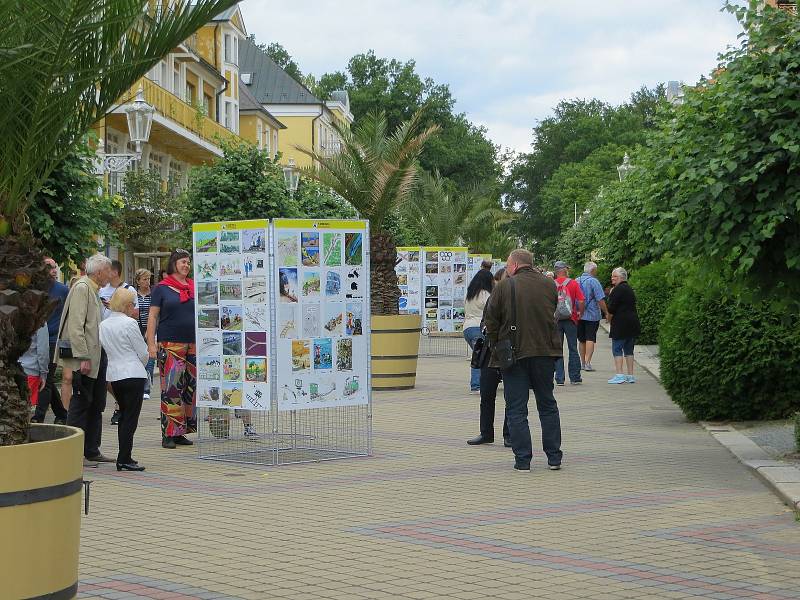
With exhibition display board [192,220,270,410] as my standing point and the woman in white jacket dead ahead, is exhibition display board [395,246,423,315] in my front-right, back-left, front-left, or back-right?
back-right

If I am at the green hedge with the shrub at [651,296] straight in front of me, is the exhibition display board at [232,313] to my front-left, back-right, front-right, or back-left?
back-left

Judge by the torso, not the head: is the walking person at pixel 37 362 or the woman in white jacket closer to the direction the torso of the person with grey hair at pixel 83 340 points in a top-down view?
the woman in white jacket

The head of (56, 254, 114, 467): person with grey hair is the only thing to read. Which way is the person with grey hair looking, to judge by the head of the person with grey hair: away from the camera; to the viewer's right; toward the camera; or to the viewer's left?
to the viewer's right

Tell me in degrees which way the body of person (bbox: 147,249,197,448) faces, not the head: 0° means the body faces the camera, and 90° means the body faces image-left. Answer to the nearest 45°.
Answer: approximately 315°

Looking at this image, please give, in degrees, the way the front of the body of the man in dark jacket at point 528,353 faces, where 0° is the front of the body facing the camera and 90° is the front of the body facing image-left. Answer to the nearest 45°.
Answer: approximately 135°

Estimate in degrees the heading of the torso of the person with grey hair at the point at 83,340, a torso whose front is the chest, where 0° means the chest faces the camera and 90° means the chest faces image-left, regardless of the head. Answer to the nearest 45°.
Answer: approximately 270°
